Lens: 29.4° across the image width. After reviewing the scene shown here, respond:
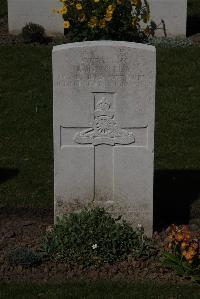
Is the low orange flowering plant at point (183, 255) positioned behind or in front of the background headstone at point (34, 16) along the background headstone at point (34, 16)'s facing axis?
in front

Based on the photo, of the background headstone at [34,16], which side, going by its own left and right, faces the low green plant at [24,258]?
front

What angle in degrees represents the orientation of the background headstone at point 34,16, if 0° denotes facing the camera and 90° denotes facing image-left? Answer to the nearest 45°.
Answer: approximately 0°

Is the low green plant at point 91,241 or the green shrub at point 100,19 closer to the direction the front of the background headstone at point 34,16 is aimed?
the low green plant

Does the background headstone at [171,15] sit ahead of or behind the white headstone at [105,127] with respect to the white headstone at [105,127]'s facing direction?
behind

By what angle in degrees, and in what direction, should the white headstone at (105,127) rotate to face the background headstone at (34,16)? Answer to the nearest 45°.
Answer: approximately 180°

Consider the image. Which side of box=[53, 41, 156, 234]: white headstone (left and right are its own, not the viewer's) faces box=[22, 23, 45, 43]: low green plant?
back

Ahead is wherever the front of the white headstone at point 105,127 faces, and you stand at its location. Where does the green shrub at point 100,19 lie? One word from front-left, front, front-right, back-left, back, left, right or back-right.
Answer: back

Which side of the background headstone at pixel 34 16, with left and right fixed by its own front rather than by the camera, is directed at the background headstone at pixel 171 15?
left

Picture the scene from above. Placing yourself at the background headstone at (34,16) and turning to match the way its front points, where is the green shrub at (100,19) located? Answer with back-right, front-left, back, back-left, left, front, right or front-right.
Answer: front-left

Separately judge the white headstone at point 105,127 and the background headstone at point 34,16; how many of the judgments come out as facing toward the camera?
2

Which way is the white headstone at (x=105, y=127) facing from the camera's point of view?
toward the camera

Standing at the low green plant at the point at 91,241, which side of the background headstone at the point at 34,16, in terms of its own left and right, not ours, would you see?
front
